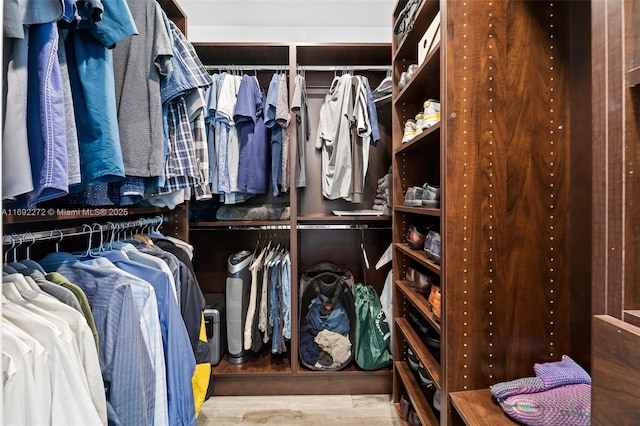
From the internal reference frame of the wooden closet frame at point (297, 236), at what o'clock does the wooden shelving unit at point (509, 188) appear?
The wooden shelving unit is roughly at 11 o'clock from the wooden closet frame.

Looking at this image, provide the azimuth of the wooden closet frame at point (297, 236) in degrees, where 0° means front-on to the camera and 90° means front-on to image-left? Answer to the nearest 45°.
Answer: approximately 0°

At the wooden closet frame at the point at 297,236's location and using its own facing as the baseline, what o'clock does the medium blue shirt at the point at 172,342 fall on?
The medium blue shirt is roughly at 1 o'clock from the wooden closet frame.

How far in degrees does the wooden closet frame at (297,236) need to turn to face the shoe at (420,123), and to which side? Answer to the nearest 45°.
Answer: approximately 45° to its left

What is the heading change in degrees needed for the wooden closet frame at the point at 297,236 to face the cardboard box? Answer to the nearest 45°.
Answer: approximately 45° to its left

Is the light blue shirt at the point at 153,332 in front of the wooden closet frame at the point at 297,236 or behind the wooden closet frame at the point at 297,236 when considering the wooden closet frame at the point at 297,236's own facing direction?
in front

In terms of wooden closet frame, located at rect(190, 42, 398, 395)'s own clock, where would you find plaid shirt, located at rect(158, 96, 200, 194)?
The plaid shirt is roughly at 1 o'clock from the wooden closet frame.

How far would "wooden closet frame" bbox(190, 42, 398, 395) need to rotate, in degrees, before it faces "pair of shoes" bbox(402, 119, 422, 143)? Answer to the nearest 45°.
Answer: approximately 45° to its left

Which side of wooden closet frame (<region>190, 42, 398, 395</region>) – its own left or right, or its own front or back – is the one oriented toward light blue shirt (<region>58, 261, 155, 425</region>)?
front
